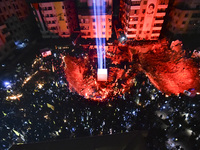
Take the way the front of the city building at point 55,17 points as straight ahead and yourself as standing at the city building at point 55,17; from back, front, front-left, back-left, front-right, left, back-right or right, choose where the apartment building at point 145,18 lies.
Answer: front-left

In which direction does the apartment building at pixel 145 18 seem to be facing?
toward the camera

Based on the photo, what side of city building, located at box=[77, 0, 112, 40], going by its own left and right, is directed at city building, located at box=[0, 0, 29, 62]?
right

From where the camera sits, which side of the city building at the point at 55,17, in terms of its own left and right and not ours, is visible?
front

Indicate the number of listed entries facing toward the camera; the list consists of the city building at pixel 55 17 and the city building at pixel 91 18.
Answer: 2

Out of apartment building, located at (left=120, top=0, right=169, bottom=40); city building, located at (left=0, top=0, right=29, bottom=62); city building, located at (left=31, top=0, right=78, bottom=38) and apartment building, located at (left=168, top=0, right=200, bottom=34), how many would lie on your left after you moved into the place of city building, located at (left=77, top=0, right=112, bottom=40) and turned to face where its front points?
2

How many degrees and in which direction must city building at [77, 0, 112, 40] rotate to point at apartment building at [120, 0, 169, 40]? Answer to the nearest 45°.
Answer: approximately 90° to its left

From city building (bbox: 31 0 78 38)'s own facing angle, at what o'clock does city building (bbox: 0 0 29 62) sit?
city building (bbox: 0 0 29 62) is roughly at 3 o'clock from city building (bbox: 31 0 78 38).

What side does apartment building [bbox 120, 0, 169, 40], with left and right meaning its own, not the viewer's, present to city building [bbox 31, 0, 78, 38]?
right
